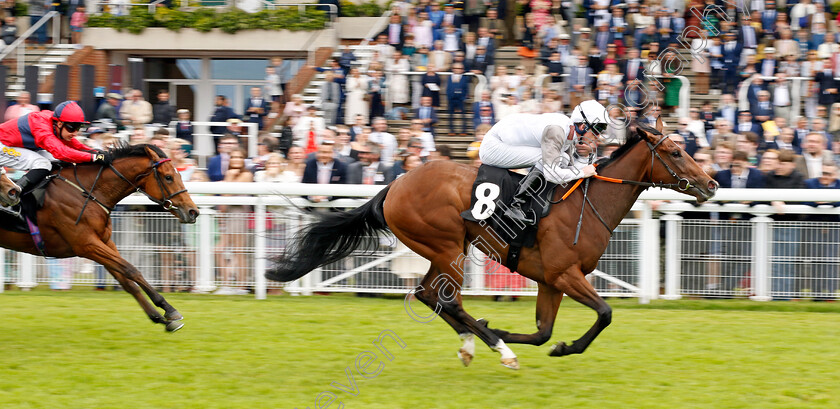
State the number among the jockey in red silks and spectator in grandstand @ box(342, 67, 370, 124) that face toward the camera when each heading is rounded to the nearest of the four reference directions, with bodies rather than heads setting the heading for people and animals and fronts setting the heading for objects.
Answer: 1

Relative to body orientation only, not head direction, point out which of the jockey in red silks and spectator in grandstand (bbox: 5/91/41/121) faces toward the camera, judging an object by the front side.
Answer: the spectator in grandstand

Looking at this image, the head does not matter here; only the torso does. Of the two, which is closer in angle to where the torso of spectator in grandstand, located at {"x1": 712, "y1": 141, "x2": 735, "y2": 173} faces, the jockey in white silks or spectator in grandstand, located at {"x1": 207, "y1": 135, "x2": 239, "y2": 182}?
the jockey in white silks

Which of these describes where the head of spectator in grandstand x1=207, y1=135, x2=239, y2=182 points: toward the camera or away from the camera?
toward the camera

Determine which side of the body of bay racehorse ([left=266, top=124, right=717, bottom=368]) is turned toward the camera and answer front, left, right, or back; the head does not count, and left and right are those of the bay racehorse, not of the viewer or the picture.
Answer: right

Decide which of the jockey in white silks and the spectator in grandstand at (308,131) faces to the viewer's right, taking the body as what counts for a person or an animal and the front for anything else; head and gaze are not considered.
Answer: the jockey in white silks

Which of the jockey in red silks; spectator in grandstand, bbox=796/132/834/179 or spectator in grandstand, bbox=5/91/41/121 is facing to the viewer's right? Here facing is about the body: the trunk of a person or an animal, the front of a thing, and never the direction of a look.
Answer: the jockey in red silks

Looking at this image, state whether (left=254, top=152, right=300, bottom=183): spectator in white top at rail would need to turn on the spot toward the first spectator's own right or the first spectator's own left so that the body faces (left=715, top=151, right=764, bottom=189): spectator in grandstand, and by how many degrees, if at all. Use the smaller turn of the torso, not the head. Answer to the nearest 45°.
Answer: approximately 90° to the first spectator's own left

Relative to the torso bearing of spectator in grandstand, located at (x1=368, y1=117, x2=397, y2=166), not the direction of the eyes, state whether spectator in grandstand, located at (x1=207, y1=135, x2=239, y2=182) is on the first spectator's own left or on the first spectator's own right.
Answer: on the first spectator's own right

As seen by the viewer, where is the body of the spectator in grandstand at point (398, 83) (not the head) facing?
toward the camera

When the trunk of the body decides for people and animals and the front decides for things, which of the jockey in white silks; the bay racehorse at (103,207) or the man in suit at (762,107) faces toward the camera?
the man in suit

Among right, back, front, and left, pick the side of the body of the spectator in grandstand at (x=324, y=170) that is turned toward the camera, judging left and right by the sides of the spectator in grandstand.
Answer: front

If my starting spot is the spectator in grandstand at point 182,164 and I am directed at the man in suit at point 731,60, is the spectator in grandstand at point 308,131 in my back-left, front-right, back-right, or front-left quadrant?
front-left

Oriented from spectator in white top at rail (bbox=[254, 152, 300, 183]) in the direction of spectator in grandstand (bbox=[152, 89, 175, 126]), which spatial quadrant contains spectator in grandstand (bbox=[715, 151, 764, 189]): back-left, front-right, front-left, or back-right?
back-right

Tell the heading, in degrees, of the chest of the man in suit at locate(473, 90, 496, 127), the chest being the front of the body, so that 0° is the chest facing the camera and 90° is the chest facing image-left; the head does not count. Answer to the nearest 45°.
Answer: approximately 0°

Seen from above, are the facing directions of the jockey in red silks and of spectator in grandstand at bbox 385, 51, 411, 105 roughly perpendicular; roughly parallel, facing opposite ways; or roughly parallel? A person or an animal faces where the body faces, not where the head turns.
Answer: roughly perpendicular

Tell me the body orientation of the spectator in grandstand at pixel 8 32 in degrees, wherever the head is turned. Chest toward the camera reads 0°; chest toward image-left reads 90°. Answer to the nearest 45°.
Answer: approximately 0°
